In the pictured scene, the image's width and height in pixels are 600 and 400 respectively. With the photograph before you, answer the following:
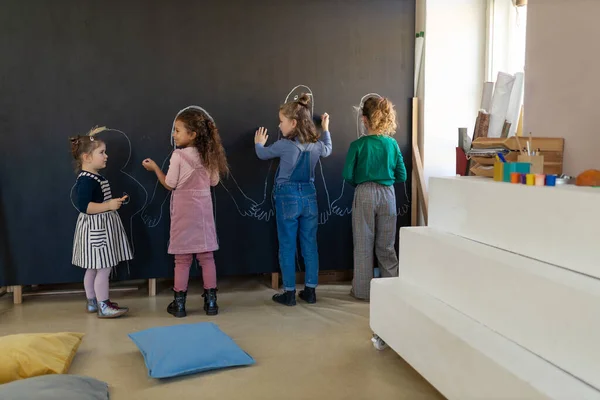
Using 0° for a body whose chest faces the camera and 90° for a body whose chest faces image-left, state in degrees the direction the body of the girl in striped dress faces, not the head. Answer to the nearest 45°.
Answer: approximately 270°

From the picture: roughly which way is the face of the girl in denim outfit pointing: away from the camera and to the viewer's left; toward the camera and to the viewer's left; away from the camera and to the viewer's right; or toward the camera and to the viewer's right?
away from the camera and to the viewer's left

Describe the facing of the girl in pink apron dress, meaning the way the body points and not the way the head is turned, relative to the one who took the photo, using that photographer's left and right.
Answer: facing away from the viewer and to the left of the viewer

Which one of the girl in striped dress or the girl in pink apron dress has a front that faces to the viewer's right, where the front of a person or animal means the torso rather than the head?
the girl in striped dress

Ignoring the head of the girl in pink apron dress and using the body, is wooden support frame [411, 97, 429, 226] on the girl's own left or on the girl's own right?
on the girl's own right

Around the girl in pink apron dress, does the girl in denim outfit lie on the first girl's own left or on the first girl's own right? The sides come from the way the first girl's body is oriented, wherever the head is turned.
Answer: on the first girl's own right

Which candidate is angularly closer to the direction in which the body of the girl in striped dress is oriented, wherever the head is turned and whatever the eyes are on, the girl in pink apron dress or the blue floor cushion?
the girl in pink apron dress

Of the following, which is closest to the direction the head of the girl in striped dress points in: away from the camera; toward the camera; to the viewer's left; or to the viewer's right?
to the viewer's right

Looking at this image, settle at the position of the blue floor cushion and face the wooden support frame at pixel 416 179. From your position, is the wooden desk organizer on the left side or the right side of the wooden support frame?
right

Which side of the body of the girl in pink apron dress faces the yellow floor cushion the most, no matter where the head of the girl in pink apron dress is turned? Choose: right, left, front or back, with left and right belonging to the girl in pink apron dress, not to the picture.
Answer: left

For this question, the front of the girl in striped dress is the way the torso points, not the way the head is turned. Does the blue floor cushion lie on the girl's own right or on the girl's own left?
on the girl's own right
